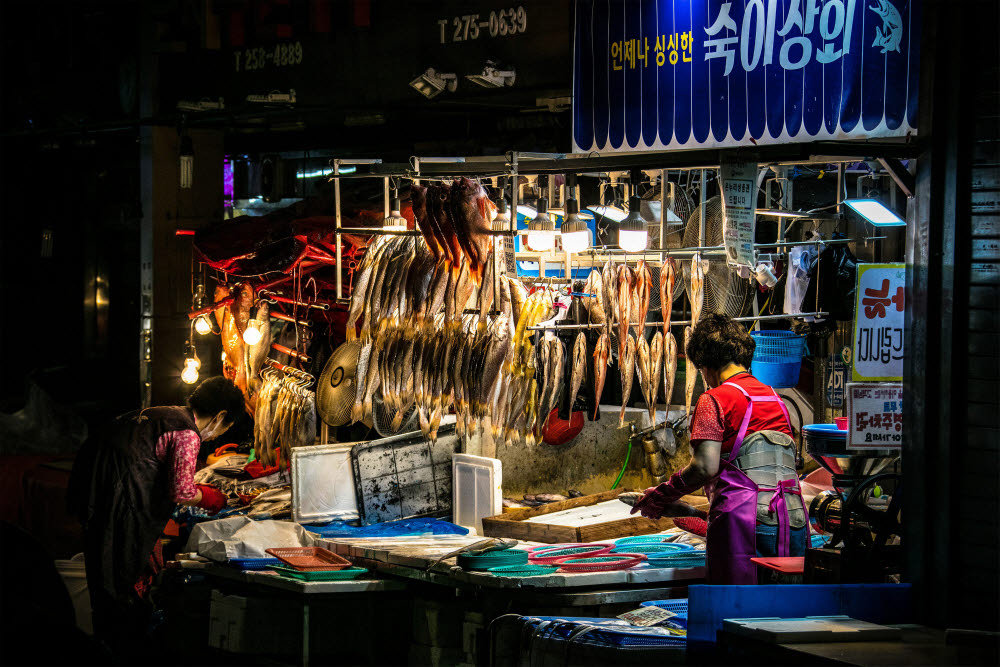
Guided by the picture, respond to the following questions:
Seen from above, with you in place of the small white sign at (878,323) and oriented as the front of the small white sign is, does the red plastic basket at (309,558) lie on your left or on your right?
on your right

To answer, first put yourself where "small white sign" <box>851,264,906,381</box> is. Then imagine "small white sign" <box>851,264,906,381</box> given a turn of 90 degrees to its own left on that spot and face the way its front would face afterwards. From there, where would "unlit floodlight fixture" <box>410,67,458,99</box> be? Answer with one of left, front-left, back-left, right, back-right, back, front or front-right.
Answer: back-left

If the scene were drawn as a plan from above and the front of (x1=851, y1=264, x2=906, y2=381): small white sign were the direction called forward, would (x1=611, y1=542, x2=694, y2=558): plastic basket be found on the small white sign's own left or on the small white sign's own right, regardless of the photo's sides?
on the small white sign's own right

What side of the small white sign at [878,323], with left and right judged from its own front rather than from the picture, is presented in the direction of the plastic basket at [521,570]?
right

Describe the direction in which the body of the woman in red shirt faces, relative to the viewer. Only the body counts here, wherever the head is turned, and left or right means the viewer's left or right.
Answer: facing away from the viewer and to the left of the viewer

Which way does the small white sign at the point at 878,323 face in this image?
toward the camera

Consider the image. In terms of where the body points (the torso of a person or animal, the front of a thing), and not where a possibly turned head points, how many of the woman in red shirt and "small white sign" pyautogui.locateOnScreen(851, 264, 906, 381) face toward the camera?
1

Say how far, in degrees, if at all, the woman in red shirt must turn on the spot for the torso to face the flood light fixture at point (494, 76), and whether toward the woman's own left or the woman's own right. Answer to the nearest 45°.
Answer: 0° — they already face it

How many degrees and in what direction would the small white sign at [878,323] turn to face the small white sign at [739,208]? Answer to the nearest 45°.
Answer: approximately 135° to its right

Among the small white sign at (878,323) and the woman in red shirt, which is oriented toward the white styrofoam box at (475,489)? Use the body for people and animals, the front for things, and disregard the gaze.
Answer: the woman in red shirt

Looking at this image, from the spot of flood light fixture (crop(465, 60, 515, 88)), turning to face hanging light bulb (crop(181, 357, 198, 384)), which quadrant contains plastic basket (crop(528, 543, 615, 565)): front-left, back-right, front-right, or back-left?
back-left
